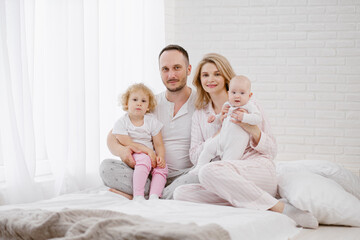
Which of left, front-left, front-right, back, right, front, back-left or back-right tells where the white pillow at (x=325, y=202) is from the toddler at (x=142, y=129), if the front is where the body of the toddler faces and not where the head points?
front-left

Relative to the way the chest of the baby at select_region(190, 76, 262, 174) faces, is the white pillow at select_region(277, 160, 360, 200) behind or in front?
behind

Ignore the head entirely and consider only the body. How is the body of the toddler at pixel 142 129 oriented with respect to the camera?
toward the camera

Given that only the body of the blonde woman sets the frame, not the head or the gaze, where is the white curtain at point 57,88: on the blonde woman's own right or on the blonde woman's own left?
on the blonde woman's own right

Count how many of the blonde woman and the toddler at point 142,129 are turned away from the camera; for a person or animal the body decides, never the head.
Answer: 0

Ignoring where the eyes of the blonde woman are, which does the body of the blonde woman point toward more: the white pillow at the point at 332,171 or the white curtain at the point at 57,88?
the white curtain

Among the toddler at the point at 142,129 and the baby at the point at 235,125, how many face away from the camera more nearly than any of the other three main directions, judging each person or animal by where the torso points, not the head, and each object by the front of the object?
0

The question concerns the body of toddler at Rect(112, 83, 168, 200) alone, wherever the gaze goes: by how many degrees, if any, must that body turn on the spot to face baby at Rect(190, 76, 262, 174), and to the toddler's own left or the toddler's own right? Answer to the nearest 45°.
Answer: approximately 45° to the toddler's own left

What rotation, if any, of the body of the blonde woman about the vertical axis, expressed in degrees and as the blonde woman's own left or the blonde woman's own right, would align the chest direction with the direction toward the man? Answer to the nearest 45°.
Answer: approximately 90° to the blonde woman's own right

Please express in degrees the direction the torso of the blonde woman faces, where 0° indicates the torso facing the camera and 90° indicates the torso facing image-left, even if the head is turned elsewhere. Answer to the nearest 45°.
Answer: approximately 45°

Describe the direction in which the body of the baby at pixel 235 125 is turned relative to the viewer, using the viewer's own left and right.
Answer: facing the viewer and to the left of the viewer
